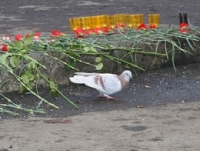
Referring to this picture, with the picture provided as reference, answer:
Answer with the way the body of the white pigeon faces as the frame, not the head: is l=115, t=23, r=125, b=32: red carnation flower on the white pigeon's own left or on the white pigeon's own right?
on the white pigeon's own left

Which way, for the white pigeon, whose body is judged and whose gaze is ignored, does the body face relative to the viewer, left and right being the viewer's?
facing to the right of the viewer

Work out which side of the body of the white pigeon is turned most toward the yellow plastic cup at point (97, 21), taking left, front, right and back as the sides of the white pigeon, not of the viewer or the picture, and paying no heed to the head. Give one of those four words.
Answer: left

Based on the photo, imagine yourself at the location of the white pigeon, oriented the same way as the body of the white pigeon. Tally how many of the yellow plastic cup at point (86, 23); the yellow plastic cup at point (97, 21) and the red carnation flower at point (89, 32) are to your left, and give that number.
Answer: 3

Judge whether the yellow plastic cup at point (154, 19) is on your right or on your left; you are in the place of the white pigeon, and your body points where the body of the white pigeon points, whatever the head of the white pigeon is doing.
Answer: on your left

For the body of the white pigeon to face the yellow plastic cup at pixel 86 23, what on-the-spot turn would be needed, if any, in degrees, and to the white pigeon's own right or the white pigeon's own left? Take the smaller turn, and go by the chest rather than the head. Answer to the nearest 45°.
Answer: approximately 90° to the white pigeon's own left

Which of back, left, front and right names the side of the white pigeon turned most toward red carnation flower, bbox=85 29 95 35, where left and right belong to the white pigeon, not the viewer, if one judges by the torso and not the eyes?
left

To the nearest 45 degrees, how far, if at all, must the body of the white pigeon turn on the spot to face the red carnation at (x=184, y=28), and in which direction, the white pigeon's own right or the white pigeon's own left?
approximately 45° to the white pigeon's own left

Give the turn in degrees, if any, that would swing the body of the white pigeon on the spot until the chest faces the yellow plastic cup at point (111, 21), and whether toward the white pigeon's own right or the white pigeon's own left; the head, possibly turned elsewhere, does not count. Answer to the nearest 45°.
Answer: approximately 90° to the white pigeon's own left

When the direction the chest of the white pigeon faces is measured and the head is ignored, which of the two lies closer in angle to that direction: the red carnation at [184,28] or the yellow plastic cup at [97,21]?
the red carnation

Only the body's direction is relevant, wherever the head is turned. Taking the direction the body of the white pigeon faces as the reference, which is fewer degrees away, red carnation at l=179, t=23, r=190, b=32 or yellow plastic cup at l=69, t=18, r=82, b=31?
the red carnation
